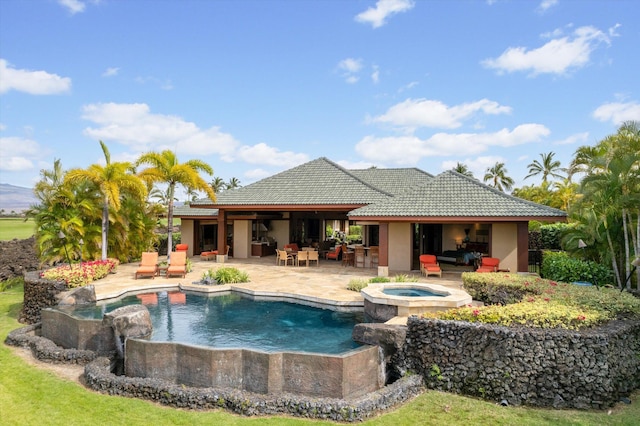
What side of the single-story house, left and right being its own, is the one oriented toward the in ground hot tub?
front

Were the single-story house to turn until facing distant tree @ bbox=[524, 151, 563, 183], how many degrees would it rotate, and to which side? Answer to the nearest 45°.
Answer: approximately 135° to its left

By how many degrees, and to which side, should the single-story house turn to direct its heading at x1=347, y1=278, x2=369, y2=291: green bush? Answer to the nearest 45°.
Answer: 0° — it already faces it

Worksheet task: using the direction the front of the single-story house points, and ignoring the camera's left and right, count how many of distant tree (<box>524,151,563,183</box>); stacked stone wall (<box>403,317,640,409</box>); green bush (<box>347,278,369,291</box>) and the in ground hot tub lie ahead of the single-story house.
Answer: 3

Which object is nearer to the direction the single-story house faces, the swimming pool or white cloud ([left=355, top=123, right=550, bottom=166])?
the swimming pool

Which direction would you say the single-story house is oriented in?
toward the camera

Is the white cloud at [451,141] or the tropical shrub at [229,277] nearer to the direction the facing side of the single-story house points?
the tropical shrub

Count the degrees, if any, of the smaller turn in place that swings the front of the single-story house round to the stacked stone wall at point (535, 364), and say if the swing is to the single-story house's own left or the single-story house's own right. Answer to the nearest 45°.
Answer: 0° — it already faces it

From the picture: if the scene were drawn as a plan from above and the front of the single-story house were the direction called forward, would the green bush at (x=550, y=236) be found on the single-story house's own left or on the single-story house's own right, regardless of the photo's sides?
on the single-story house's own left
